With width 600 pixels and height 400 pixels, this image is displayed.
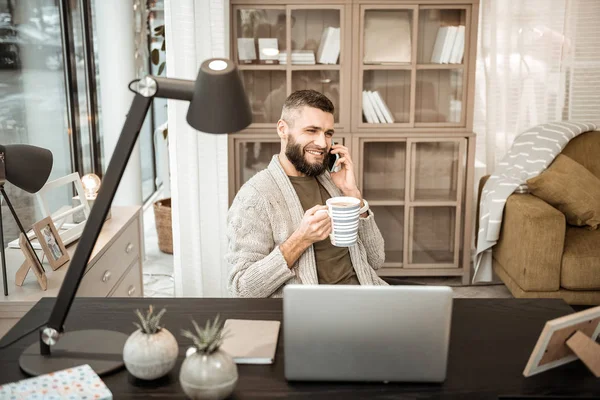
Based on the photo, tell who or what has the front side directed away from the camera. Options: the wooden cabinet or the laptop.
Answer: the laptop

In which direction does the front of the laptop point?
away from the camera

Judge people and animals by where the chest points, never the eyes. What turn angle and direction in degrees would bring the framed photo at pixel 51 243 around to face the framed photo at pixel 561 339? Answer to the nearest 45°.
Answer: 0° — it already faces it

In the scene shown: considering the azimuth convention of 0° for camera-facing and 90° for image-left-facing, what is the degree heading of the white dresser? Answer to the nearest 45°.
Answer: approximately 315°

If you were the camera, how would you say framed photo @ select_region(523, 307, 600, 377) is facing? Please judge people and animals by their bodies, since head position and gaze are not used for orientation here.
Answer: facing away from the viewer and to the left of the viewer

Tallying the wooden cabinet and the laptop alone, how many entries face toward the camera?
1

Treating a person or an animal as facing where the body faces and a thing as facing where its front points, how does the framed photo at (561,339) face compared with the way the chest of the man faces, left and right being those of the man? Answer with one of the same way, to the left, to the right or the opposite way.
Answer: the opposite way
